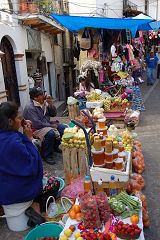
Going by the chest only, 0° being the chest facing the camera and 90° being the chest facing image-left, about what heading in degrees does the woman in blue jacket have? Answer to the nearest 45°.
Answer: approximately 270°

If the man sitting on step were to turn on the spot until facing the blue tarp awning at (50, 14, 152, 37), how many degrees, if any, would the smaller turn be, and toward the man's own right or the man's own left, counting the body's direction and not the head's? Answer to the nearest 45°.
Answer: approximately 90° to the man's own left

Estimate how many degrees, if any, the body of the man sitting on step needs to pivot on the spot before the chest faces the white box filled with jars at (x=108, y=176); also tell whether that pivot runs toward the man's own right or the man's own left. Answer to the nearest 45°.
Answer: approximately 45° to the man's own right

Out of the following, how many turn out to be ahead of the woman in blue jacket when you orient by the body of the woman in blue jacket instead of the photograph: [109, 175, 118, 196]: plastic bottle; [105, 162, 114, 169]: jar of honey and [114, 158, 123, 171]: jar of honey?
3

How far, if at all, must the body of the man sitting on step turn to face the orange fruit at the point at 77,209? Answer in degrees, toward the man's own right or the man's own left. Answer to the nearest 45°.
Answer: approximately 45° to the man's own right

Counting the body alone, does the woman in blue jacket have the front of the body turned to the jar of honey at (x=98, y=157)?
yes

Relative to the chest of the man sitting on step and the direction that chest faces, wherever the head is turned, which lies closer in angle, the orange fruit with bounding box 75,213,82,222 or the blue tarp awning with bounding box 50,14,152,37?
the orange fruit
